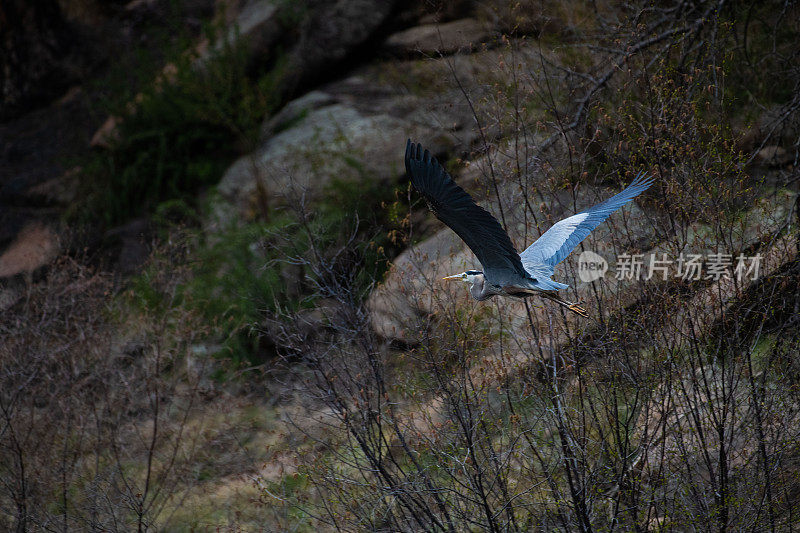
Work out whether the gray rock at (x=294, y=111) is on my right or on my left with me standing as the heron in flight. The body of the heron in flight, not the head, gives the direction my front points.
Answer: on my right

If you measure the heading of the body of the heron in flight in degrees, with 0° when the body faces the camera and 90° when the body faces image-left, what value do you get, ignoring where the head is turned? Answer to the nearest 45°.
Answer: approximately 90°

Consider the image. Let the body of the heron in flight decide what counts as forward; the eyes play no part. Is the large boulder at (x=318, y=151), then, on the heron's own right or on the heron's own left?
on the heron's own right
